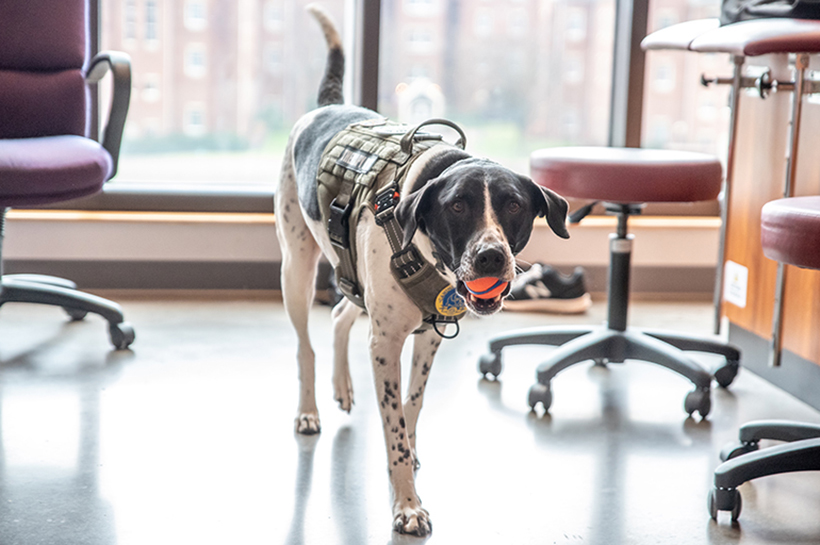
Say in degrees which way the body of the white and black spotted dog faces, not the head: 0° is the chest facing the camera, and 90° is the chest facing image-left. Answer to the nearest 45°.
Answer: approximately 315°

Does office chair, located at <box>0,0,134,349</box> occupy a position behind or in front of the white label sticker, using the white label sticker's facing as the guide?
in front

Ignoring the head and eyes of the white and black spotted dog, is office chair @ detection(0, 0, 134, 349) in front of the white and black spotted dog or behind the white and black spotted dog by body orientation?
behind

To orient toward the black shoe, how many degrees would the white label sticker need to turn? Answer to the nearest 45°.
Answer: approximately 90° to its right

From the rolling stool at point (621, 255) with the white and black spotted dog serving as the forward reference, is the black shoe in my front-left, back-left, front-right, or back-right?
back-right

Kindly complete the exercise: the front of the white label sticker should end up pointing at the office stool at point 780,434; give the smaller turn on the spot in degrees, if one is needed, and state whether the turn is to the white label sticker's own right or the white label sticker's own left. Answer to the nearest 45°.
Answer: approximately 45° to the white label sticker's own left

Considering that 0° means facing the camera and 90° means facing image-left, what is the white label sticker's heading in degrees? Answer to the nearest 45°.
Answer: approximately 45°

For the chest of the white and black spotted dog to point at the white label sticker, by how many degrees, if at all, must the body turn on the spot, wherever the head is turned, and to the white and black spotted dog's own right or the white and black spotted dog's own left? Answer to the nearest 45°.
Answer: approximately 90° to the white and black spotted dog's own left
